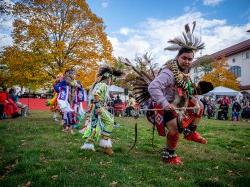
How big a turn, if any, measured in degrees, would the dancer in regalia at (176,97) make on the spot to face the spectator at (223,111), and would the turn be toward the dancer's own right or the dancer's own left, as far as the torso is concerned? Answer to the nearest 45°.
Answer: approximately 135° to the dancer's own left

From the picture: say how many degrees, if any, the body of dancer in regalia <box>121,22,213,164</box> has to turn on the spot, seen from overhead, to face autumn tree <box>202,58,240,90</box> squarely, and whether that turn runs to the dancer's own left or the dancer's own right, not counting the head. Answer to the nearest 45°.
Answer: approximately 135° to the dancer's own left
